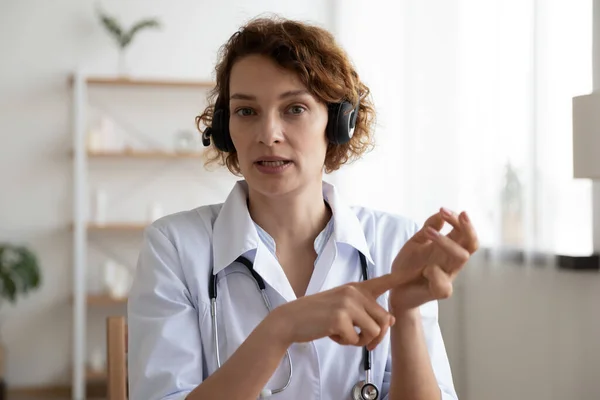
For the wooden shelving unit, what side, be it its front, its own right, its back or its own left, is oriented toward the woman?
front

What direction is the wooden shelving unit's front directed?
toward the camera

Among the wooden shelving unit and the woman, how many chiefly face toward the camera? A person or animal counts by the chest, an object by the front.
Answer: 2

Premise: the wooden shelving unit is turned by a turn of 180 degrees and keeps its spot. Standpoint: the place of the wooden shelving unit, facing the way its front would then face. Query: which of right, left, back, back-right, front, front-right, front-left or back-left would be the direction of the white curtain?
back-right
